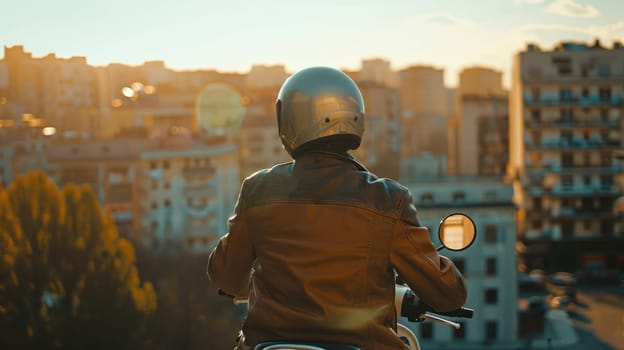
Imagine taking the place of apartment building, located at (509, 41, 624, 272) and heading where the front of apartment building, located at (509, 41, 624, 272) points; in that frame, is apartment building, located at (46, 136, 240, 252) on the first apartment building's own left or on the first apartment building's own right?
on the first apartment building's own right

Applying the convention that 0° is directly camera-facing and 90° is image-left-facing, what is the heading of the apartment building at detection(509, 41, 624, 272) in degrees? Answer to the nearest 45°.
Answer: approximately 0°

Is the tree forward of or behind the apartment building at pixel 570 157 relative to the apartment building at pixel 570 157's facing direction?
forward

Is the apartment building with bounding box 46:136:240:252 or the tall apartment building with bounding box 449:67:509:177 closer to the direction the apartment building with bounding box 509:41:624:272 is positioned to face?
the apartment building

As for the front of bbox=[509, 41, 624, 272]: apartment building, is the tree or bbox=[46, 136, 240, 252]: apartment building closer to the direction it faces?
the tree

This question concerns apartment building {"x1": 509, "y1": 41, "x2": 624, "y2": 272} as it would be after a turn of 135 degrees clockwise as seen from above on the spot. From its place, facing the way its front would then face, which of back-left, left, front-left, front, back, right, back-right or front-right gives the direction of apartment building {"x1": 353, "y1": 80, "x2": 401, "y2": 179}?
front

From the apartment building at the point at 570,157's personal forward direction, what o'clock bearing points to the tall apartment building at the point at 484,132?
The tall apartment building is roughly at 5 o'clock from the apartment building.
